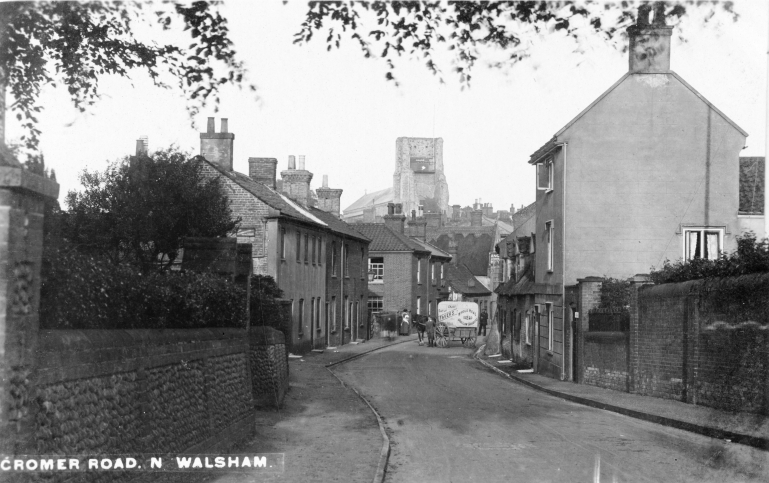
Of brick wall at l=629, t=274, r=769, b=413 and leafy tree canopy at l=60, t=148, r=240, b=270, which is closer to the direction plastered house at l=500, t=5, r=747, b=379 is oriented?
the leafy tree canopy

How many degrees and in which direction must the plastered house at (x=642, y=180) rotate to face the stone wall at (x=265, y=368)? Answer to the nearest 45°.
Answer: approximately 45° to its left

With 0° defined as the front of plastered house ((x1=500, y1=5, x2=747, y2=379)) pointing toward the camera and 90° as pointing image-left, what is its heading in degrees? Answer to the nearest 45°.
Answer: approximately 90°

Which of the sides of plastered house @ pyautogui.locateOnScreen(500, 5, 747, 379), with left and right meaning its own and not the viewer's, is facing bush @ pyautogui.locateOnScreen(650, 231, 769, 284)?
left

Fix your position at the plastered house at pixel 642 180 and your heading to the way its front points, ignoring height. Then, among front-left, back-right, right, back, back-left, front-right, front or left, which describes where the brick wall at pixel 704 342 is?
left

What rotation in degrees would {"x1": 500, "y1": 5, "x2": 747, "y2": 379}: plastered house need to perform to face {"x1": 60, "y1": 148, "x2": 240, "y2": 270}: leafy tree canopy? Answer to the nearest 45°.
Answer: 0° — it already faces it

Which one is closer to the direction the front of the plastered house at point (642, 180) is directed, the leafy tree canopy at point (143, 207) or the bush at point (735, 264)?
the leafy tree canopy

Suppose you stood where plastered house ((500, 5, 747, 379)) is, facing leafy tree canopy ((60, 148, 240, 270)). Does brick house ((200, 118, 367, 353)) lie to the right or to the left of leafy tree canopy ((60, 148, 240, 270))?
right

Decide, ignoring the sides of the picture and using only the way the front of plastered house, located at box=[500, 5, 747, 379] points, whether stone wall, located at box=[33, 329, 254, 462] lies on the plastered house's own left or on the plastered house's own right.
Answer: on the plastered house's own left
